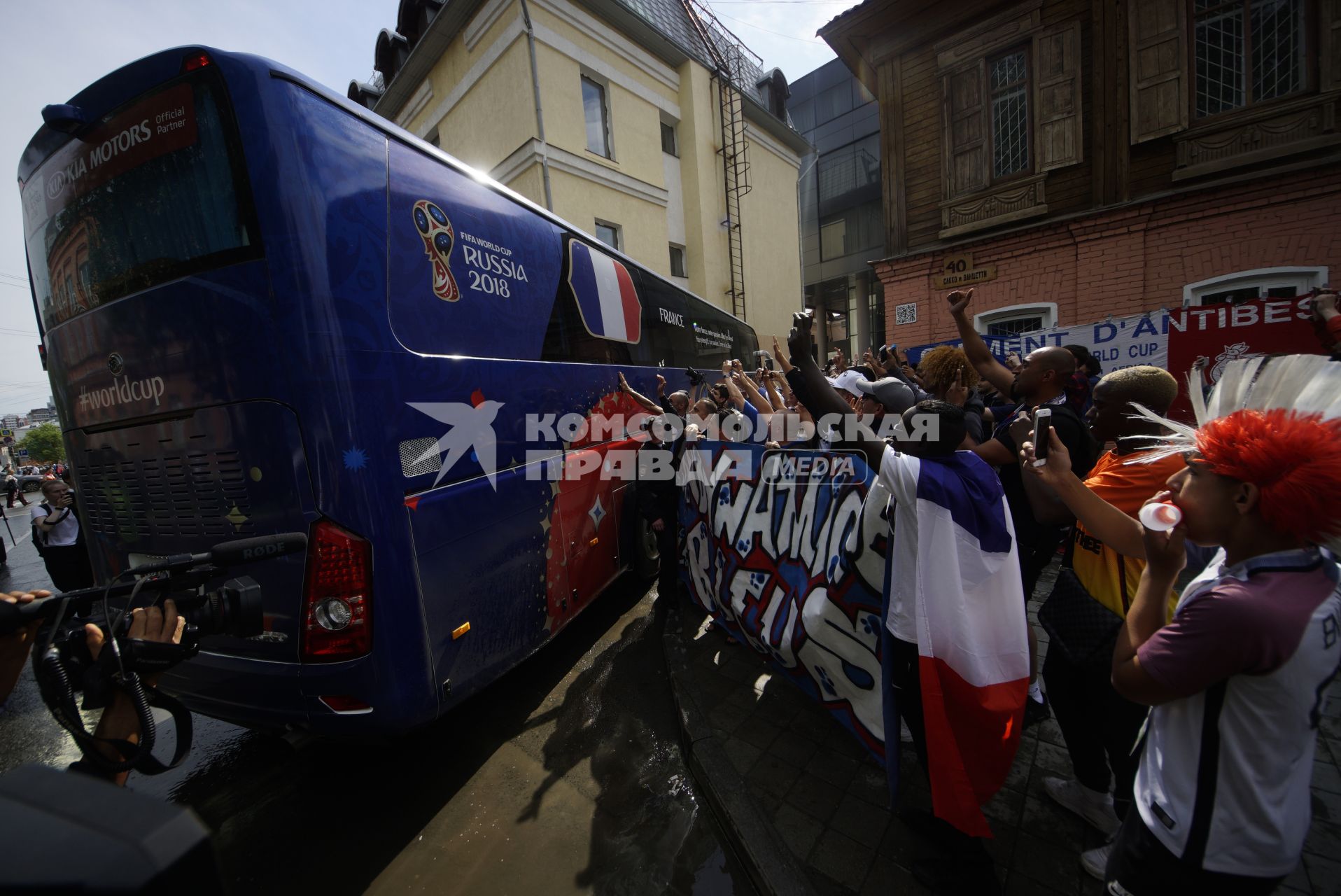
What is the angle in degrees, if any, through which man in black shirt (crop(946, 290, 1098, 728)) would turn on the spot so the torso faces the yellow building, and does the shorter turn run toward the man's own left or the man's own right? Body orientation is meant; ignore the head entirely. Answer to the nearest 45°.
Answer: approximately 45° to the man's own right

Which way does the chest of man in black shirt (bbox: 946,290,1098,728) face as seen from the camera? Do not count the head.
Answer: to the viewer's left

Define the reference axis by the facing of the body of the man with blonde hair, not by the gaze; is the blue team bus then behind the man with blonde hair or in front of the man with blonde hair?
in front

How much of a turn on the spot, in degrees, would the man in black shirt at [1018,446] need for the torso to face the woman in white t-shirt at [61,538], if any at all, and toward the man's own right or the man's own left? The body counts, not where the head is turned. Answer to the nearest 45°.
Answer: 0° — they already face them

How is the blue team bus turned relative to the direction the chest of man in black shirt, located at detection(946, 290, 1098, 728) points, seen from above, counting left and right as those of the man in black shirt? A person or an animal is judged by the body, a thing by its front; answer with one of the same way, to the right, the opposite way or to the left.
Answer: to the right

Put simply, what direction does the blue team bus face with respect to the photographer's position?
facing away from the viewer and to the right of the viewer

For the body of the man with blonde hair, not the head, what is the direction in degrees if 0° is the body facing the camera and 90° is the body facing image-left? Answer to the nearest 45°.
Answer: approximately 90°

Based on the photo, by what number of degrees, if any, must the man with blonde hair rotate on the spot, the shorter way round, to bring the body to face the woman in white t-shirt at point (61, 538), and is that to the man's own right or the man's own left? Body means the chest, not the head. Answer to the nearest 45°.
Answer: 0° — they already face them

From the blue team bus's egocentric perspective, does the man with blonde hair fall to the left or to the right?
on its right

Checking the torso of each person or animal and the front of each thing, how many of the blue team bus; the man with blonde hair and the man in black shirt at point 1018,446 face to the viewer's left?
2

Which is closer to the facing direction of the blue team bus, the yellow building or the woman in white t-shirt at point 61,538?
the yellow building

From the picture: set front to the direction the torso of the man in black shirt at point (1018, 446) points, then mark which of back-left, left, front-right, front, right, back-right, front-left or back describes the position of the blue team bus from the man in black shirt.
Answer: front-left

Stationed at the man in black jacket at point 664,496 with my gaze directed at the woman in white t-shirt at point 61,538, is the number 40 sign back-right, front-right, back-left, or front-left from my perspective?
back-right
